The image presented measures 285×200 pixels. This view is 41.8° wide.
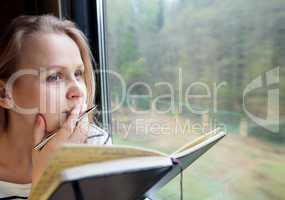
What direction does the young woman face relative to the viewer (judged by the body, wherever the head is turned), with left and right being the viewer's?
facing the viewer and to the right of the viewer

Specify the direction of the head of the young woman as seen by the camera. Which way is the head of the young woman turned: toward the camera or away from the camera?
toward the camera
